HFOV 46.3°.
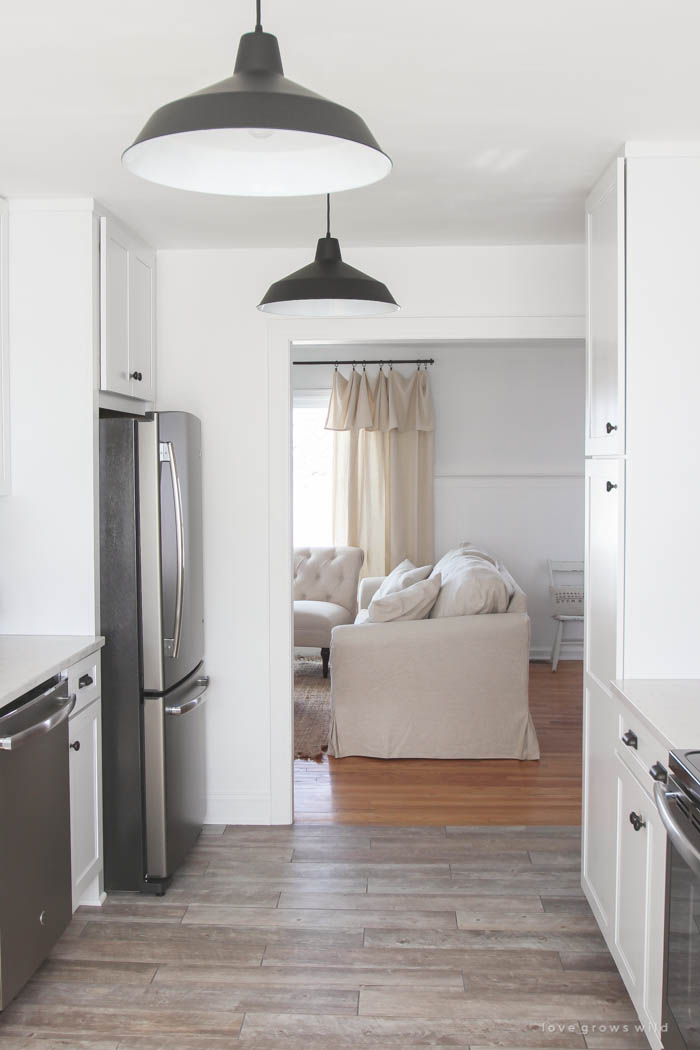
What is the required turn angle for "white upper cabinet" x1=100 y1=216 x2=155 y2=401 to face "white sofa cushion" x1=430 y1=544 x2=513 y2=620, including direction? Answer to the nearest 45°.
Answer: approximately 45° to its left

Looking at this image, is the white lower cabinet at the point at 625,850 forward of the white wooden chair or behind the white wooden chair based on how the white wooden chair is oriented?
forward

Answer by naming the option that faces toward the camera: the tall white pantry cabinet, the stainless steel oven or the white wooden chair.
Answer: the white wooden chair

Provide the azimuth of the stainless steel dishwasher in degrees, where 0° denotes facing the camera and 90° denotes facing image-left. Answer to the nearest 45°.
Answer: approximately 270°

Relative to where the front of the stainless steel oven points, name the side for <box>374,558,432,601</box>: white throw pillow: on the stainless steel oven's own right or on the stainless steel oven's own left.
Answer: on the stainless steel oven's own right

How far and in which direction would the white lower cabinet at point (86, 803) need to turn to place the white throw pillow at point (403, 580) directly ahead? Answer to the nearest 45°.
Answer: approximately 45° to its left

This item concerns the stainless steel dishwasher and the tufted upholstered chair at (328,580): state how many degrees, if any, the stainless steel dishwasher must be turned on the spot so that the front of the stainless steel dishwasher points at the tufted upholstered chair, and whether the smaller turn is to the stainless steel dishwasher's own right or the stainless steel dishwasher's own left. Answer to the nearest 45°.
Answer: approximately 45° to the stainless steel dishwasher's own left

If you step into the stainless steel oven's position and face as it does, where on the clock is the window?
The window is roughly at 2 o'clock from the stainless steel oven.

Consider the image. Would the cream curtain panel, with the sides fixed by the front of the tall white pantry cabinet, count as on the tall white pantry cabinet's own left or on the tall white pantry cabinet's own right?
on the tall white pantry cabinet's own right

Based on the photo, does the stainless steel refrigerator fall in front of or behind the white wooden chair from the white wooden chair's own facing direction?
in front

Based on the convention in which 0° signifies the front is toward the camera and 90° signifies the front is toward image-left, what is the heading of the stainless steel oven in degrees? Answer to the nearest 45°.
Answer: approximately 90°

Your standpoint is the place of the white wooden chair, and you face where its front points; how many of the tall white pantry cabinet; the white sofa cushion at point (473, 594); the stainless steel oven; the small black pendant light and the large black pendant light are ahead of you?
5

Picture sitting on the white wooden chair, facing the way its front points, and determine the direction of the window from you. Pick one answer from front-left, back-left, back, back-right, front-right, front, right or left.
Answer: right
